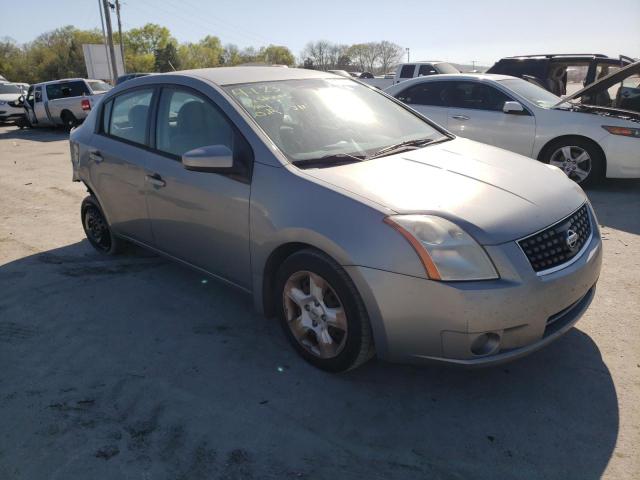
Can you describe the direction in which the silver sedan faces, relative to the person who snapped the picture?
facing the viewer and to the right of the viewer

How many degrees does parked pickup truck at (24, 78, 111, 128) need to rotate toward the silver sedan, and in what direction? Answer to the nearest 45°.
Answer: approximately 135° to its left

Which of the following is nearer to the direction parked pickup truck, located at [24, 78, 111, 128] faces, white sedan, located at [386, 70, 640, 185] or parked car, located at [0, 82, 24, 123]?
the parked car

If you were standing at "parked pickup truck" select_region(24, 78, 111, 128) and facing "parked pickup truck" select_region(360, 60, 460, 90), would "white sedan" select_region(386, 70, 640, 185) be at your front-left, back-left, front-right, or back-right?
front-right

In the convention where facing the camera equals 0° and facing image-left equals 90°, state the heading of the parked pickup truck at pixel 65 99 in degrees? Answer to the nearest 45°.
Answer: approximately 135°

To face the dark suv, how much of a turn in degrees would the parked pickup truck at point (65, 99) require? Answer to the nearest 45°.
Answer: approximately 180°

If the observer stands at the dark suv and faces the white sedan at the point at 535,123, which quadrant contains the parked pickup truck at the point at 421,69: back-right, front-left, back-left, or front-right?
back-right

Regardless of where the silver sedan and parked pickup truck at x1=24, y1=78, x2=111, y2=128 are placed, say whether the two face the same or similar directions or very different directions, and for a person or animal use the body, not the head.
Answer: very different directions

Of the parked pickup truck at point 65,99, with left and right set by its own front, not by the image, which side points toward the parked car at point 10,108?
front

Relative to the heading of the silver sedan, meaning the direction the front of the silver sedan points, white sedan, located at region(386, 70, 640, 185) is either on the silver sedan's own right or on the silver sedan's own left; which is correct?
on the silver sedan's own left
